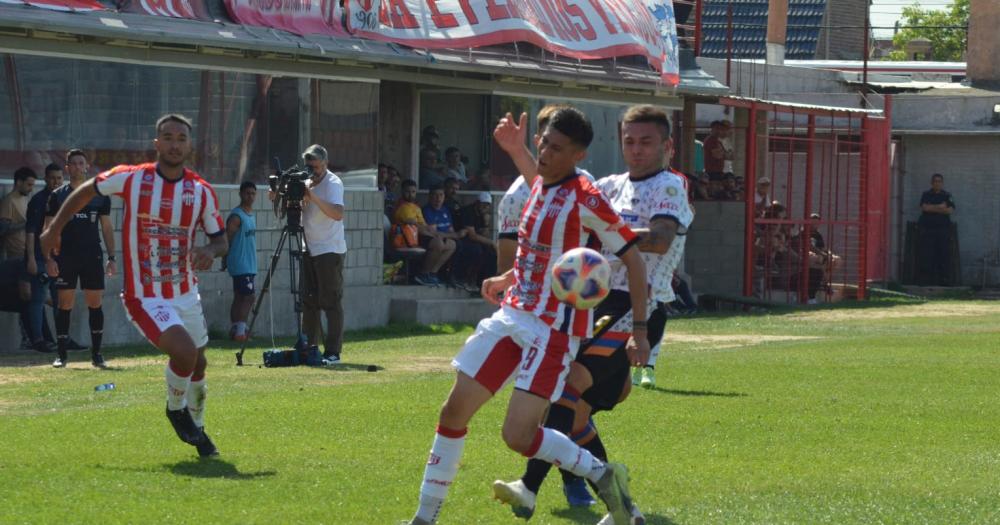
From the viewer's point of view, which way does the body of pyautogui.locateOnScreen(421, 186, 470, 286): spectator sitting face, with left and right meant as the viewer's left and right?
facing the viewer and to the right of the viewer

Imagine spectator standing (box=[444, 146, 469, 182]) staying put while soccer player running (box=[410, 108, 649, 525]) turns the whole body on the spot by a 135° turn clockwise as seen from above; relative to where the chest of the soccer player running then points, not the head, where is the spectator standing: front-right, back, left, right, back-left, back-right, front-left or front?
front

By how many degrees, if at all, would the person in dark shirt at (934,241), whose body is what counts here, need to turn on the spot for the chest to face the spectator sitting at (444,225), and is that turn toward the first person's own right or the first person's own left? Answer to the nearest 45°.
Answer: approximately 45° to the first person's own right

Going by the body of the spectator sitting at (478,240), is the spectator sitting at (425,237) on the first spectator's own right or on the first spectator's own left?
on the first spectator's own right

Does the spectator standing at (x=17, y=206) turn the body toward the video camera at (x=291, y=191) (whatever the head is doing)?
yes

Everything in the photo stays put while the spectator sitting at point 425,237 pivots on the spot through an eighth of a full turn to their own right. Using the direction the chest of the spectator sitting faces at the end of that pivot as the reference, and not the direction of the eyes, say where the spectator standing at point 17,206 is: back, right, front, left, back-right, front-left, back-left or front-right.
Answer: front-right

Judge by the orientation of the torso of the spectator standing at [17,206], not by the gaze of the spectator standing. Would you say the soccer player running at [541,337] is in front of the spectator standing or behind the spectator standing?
in front

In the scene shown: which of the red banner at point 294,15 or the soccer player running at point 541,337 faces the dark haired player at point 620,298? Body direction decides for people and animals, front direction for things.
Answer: the red banner

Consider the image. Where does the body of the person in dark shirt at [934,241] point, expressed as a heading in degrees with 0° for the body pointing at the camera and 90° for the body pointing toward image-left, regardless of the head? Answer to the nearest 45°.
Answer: approximately 0°

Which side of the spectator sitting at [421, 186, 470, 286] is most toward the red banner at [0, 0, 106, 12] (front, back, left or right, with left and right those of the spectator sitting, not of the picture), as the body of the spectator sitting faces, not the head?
right

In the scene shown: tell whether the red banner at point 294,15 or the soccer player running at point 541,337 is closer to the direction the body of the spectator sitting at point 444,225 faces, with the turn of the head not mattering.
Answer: the soccer player running

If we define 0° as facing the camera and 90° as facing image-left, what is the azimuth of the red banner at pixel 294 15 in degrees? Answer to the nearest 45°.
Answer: approximately 0°

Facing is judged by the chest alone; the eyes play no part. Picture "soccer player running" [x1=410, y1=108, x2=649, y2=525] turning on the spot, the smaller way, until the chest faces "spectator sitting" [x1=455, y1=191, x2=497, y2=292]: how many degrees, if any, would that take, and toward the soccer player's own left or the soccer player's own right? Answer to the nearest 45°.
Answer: approximately 135° to the soccer player's own right
